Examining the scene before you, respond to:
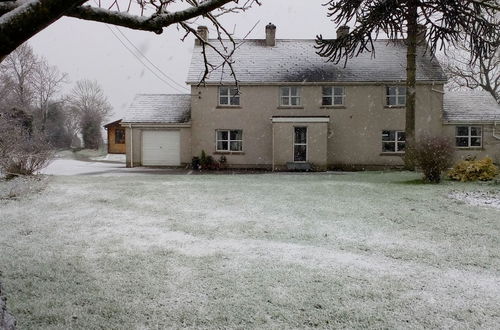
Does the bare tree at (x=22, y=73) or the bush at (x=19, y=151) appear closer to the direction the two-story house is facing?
the bush

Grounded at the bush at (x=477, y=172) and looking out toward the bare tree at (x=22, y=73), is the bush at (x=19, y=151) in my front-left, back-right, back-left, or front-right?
front-left

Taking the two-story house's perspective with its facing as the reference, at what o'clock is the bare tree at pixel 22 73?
The bare tree is roughly at 4 o'clock from the two-story house.

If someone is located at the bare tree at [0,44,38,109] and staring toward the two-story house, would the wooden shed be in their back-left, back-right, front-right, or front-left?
front-left

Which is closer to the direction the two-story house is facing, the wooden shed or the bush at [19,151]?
the bush

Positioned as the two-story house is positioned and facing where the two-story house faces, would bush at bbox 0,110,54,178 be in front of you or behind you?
in front

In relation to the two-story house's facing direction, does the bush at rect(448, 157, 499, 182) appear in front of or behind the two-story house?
in front

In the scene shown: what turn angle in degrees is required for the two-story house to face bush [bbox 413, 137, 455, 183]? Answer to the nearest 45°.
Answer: approximately 45° to its left

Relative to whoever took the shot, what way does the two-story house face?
facing the viewer

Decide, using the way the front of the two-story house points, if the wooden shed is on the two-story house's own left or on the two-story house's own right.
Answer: on the two-story house's own right

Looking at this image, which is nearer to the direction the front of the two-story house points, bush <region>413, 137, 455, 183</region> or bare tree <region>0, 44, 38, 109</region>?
the bush

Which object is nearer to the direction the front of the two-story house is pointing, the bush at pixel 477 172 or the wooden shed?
the bush
